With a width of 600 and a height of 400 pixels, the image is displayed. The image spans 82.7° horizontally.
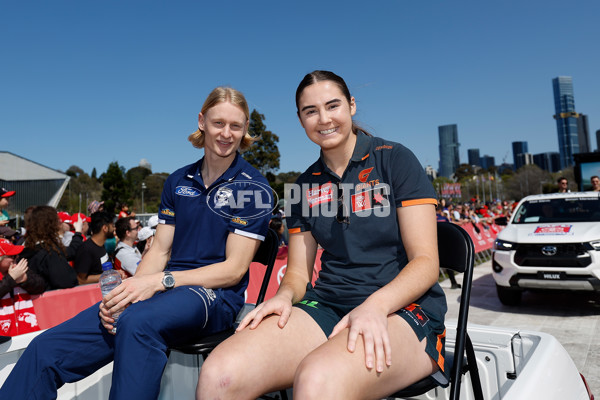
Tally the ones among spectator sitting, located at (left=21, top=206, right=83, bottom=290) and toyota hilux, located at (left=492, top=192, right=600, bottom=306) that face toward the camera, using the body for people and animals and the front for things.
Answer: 1

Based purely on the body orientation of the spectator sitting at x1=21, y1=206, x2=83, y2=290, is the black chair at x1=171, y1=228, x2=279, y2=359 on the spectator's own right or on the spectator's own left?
on the spectator's own right

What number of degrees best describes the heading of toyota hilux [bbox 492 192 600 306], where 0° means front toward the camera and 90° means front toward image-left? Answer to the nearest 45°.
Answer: approximately 0°

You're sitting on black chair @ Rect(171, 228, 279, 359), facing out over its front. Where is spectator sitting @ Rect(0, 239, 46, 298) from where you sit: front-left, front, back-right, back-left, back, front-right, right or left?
right

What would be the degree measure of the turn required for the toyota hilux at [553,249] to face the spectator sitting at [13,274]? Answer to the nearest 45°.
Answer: approximately 45° to its right

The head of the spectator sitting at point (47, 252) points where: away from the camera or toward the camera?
away from the camera
